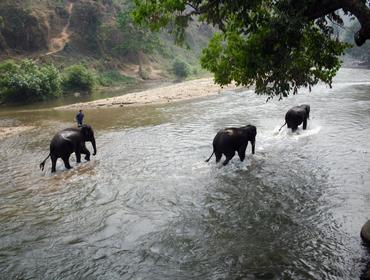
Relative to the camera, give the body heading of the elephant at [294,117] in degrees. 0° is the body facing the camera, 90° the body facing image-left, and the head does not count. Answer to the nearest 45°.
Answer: approximately 225°

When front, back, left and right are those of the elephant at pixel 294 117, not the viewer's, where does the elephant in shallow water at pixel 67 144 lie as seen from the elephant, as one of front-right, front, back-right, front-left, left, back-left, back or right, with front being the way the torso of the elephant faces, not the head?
back

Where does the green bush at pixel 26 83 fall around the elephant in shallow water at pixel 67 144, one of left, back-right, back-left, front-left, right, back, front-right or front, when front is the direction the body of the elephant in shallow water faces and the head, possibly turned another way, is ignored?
front-left

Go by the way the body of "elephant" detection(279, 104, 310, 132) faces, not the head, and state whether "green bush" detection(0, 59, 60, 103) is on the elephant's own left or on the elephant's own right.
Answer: on the elephant's own left

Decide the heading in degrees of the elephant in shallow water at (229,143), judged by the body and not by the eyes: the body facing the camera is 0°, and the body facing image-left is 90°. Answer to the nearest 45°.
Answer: approximately 225°

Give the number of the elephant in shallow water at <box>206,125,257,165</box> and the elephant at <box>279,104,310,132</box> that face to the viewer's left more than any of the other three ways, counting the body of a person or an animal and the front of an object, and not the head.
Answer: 0

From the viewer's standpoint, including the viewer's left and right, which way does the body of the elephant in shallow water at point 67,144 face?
facing away from the viewer and to the right of the viewer

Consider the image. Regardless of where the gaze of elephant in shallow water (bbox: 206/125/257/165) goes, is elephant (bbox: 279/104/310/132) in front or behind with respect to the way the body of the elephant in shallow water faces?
in front

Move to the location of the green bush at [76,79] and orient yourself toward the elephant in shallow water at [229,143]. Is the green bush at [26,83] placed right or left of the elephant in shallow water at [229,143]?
right

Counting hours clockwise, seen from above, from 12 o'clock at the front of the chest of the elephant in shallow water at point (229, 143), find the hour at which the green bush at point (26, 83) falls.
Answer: The green bush is roughly at 9 o'clock from the elephant in shallow water.

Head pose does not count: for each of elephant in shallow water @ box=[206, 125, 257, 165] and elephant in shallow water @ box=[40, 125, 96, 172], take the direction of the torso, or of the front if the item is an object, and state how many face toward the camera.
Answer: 0
